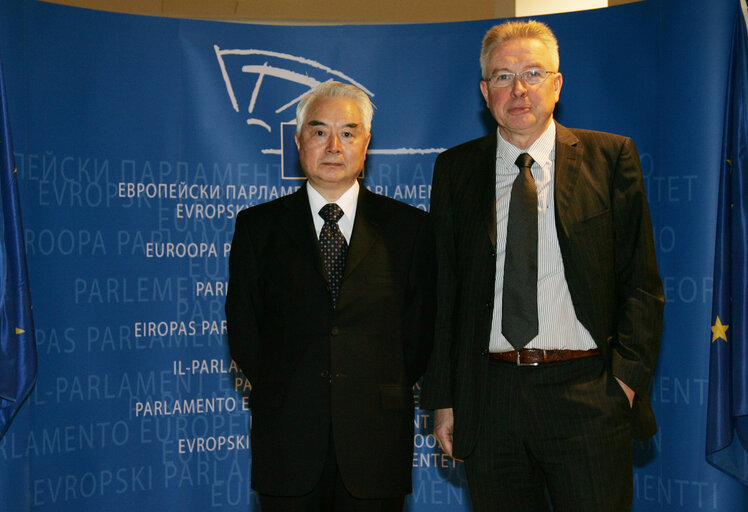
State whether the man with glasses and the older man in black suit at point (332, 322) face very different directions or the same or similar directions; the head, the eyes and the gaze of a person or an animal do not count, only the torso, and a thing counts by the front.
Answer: same or similar directions

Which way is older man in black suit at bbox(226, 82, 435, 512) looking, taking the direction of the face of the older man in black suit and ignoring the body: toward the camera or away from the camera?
toward the camera

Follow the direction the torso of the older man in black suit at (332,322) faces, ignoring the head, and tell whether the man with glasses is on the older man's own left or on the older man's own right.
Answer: on the older man's own left

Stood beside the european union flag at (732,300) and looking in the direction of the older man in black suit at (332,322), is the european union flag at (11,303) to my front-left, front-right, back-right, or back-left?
front-right

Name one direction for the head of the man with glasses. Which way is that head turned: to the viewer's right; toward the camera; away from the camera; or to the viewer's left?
toward the camera

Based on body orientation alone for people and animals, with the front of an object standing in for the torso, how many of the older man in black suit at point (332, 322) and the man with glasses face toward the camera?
2

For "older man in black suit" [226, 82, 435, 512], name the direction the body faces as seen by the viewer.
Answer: toward the camera

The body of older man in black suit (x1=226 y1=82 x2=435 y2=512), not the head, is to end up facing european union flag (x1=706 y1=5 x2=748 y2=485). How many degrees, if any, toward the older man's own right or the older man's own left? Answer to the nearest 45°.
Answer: approximately 90° to the older man's own left

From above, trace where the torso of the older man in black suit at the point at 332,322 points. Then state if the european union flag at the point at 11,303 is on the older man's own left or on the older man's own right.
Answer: on the older man's own right

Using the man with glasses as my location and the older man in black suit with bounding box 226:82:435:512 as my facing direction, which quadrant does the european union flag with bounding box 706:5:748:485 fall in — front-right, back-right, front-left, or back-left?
back-right

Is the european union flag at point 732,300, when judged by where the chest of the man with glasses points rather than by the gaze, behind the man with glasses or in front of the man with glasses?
behind

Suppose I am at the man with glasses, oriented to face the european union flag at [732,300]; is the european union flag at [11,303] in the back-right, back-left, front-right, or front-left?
back-left
